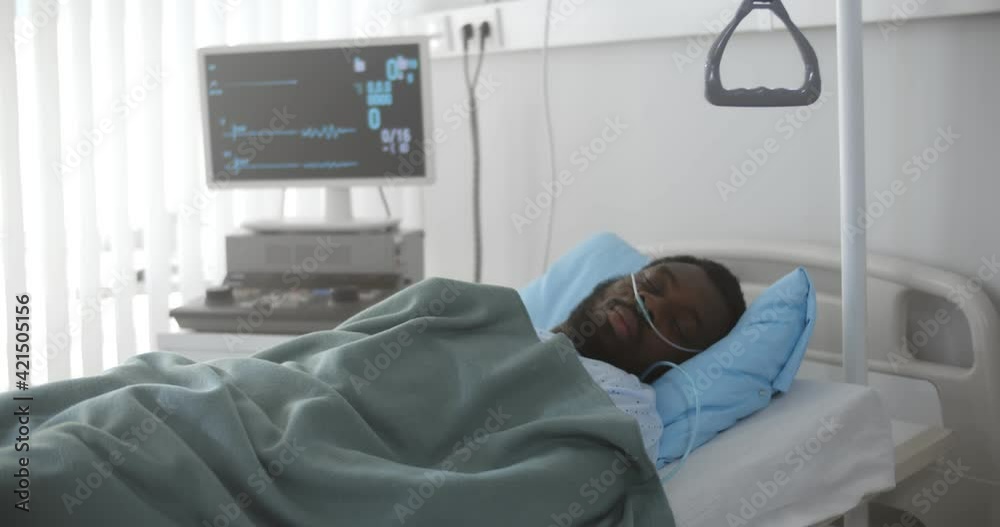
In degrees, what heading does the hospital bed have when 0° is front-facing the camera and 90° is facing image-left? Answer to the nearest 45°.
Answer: approximately 45°

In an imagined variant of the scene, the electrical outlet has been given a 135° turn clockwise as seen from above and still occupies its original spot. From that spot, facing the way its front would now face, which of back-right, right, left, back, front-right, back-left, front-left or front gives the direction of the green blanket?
back-left

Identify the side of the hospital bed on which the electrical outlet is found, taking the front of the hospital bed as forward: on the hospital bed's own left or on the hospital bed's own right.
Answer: on the hospital bed's own right

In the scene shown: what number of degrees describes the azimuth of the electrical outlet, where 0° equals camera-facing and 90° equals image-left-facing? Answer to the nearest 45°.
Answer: approximately 0°

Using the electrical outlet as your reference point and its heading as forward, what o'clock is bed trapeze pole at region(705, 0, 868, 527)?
The bed trapeze pole is roughly at 11 o'clock from the electrical outlet.

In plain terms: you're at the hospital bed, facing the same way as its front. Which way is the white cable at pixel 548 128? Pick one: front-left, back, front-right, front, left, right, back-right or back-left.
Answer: right

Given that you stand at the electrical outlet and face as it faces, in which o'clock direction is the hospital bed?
The hospital bed is roughly at 11 o'clock from the electrical outlet.

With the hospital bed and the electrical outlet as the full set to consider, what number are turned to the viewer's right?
0
